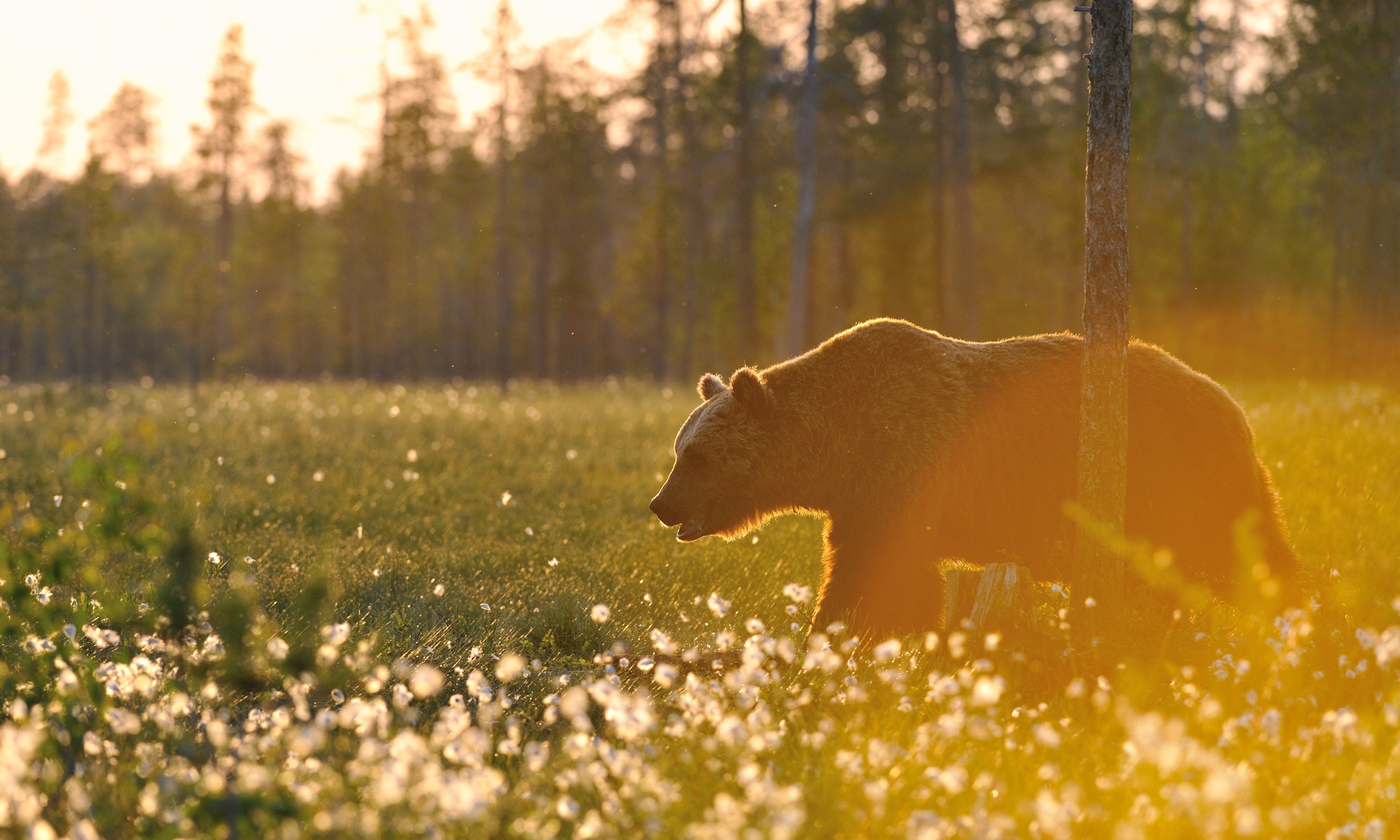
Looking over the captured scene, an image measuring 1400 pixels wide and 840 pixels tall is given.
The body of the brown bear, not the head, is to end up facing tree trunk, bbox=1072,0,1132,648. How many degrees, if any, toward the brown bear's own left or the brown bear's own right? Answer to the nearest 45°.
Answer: approximately 135° to the brown bear's own left

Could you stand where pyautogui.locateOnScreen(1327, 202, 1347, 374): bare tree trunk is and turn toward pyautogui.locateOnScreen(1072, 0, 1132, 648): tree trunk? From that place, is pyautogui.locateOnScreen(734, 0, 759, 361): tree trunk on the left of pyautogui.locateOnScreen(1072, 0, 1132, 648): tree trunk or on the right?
right

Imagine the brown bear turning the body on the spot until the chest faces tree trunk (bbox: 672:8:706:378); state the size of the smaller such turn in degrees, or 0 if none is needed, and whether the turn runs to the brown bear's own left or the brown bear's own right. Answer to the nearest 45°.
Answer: approximately 90° to the brown bear's own right

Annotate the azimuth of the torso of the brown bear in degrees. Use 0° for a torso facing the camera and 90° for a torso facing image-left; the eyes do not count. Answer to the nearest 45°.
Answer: approximately 90°

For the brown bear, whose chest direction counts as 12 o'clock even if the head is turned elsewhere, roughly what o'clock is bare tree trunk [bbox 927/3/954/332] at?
The bare tree trunk is roughly at 3 o'clock from the brown bear.

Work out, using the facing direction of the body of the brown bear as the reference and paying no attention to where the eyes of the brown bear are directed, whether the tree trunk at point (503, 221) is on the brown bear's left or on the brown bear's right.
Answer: on the brown bear's right

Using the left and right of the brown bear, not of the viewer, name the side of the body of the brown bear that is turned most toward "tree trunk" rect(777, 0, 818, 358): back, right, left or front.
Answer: right

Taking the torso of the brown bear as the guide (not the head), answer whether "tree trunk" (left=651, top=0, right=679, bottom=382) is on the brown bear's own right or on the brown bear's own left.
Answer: on the brown bear's own right
